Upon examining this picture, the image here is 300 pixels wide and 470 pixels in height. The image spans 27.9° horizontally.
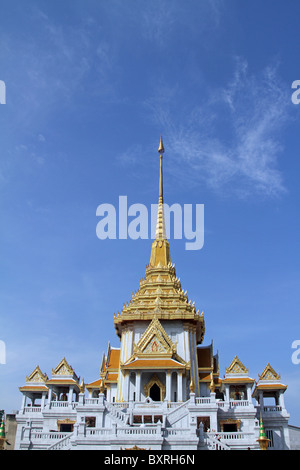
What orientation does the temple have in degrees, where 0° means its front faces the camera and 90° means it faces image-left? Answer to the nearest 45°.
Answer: approximately 0°
